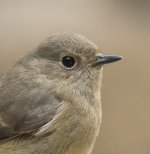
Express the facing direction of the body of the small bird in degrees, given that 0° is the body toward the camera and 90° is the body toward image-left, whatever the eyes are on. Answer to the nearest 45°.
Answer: approximately 270°
